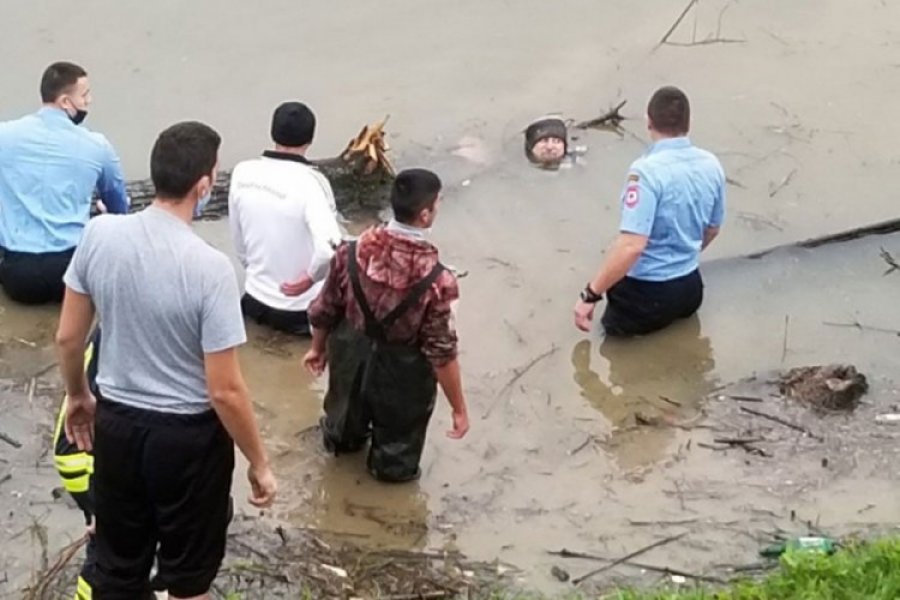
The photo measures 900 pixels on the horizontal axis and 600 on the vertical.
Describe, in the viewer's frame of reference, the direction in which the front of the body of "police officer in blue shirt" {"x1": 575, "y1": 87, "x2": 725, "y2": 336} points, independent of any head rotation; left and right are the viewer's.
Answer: facing away from the viewer and to the left of the viewer

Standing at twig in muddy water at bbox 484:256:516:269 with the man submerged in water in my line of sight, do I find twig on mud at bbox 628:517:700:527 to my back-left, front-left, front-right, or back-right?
back-right

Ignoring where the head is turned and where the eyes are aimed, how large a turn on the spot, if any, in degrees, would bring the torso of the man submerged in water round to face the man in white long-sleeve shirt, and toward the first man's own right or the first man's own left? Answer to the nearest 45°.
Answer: approximately 45° to the first man's own right

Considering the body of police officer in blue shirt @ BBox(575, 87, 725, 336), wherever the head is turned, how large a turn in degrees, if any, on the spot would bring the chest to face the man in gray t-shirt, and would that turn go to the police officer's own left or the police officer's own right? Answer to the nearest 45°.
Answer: approximately 90° to the police officer's own left

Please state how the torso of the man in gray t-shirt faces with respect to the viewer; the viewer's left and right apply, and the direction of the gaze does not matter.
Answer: facing away from the viewer and to the right of the viewer

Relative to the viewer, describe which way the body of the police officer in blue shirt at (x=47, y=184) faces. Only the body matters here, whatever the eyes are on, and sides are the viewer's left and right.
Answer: facing away from the viewer and to the right of the viewer

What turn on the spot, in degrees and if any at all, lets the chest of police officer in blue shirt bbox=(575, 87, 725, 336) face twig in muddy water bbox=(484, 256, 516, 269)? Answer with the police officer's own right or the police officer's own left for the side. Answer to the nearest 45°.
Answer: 0° — they already face it

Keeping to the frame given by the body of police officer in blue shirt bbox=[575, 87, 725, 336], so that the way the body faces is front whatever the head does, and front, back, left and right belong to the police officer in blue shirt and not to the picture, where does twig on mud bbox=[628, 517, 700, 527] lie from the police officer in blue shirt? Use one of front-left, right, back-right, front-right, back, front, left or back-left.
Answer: back-left

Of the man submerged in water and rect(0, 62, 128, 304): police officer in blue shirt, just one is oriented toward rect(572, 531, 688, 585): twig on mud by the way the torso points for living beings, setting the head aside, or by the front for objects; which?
the man submerged in water

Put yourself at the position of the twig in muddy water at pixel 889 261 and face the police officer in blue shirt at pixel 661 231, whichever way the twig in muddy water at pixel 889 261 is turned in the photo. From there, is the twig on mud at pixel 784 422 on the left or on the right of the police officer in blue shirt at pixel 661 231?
left

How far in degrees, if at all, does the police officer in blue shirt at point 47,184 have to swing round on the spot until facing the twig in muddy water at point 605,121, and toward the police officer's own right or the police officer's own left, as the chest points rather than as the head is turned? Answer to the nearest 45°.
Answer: approximately 45° to the police officer's own right

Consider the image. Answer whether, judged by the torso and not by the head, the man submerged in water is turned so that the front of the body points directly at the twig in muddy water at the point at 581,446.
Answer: yes

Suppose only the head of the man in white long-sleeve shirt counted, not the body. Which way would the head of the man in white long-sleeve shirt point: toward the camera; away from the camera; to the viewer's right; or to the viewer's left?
away from the camera
